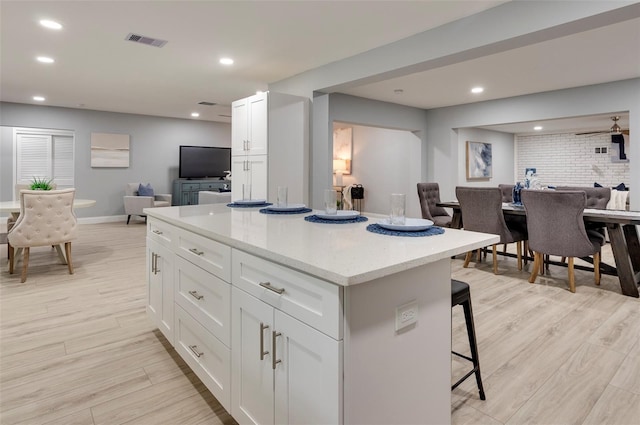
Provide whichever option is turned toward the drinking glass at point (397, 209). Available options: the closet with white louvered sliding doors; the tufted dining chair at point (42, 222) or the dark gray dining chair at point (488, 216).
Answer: the closet with white louvered sliding doors

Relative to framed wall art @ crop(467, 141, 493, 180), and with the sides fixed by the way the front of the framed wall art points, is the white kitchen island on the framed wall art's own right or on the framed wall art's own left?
on the framed wall art's own right

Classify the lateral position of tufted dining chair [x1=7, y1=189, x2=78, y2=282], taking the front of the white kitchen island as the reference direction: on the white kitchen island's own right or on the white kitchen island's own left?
on the white kitchen island's own right

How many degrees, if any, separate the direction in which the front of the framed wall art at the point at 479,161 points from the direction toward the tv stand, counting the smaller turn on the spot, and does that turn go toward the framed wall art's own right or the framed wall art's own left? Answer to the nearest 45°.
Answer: approximately 135° to the framed wall art's own right

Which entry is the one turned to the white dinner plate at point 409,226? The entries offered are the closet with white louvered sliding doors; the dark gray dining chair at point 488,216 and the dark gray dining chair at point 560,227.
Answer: the closet with white louvered sliding doors

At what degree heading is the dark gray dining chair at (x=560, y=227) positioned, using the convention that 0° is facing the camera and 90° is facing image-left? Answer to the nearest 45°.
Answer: approximately 225°

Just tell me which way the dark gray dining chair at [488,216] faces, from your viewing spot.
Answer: facing away from the viewer and to the right of the viewer

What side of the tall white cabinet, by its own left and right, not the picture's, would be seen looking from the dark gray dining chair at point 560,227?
left

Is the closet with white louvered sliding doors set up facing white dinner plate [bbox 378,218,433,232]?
yes

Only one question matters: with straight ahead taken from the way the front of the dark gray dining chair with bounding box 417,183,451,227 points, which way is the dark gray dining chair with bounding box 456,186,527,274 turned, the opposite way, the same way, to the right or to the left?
to the left

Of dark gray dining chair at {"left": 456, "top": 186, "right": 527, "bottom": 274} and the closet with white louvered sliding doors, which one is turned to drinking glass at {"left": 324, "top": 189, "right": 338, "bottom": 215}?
the closet with white louvered sliding doors
